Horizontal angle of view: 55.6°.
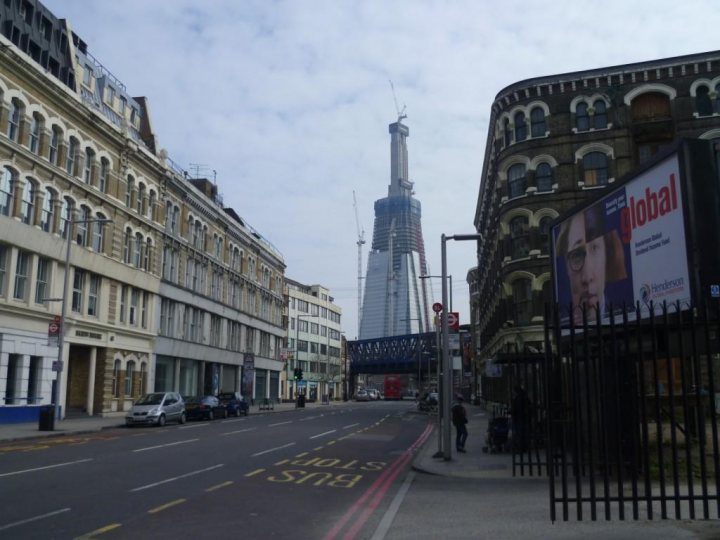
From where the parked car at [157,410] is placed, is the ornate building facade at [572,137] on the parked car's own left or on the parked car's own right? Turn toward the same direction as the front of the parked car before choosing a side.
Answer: on the parked car's own left

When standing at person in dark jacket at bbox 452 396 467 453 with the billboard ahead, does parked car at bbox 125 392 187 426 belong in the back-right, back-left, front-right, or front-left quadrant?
back-right

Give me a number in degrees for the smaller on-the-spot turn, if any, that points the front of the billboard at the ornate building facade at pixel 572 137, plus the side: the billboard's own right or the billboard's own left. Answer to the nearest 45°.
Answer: approximately 135° to the billboard's own right

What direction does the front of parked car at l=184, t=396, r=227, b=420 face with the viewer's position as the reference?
facing away from the viewer and to the right of the viewer

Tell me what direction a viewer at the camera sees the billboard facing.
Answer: facing the viewer and to the left of the viewer

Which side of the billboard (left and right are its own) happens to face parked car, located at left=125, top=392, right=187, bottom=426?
right

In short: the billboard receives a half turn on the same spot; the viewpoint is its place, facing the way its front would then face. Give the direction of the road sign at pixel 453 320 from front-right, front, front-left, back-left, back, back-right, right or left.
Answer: left

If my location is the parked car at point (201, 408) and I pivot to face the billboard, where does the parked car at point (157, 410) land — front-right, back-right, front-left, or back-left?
front-right

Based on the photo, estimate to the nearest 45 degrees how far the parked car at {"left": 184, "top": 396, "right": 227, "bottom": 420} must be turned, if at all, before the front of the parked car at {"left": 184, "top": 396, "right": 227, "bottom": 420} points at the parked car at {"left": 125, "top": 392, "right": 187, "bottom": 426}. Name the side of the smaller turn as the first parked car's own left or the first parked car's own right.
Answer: approximately 135° to the first parked car's own right

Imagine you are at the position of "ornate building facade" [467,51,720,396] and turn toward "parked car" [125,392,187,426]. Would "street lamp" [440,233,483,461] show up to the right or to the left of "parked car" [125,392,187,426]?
left
